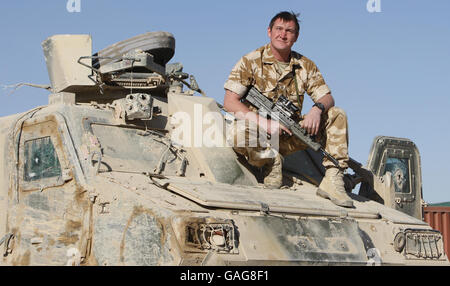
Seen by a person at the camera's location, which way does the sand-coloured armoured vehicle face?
facing the viewer and to the right of the viewer

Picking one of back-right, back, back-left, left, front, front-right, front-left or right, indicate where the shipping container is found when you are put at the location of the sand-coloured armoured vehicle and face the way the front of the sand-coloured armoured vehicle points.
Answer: left

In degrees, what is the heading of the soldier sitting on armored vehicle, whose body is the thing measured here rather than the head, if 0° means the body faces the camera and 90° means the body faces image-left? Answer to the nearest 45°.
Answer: approximately 0°

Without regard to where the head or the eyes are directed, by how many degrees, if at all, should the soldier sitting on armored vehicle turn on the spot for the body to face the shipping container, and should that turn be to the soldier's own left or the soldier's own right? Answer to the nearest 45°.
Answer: approximately 135° to the soldier's own left
